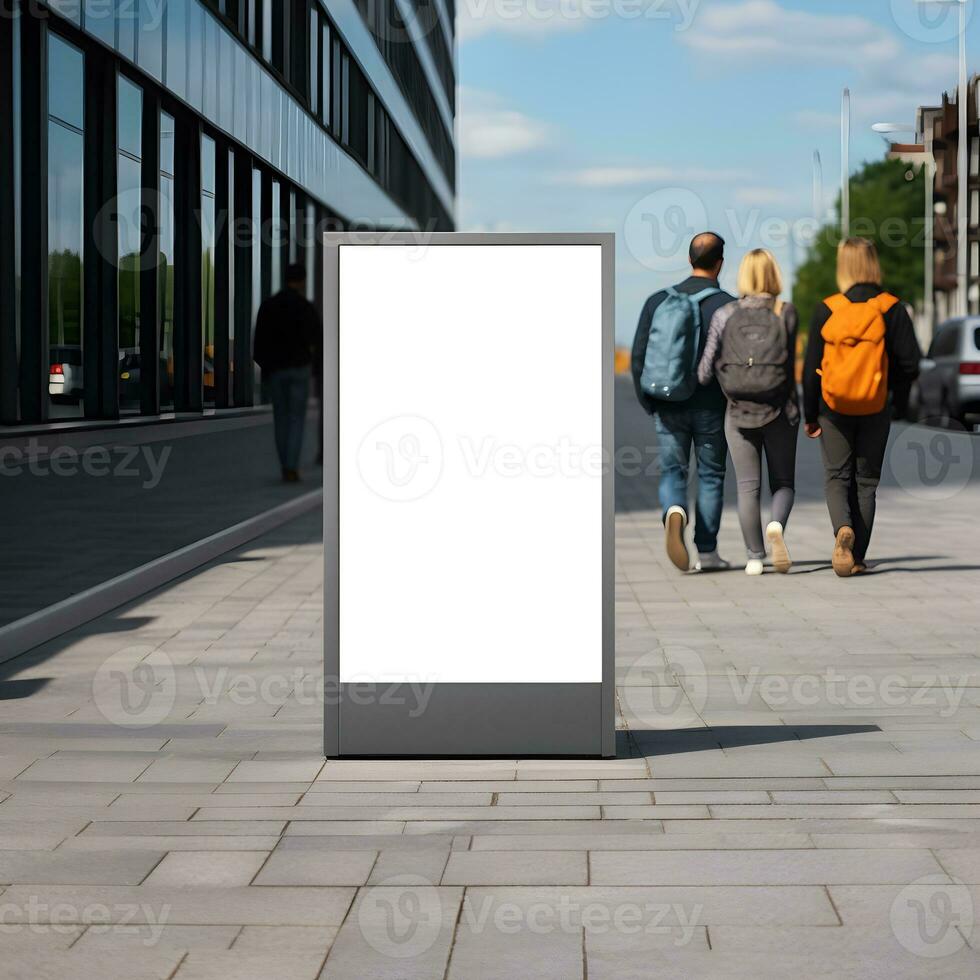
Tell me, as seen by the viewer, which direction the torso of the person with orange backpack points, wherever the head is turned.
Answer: away from the camera

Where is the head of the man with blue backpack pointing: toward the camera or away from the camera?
away from the camera

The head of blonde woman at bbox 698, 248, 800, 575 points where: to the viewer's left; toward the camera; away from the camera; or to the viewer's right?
away from the camera

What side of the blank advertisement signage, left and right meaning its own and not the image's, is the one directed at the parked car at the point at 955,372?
back

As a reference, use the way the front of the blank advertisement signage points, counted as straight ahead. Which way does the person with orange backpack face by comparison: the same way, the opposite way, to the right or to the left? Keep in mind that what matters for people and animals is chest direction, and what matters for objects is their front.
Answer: the opposite way

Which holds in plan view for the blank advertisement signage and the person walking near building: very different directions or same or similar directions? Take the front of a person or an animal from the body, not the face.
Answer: very different directions

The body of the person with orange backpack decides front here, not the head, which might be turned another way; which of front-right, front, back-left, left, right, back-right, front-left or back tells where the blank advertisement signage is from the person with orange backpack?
back

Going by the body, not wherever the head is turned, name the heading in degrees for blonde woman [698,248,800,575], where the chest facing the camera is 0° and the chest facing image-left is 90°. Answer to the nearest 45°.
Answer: approximately 180°

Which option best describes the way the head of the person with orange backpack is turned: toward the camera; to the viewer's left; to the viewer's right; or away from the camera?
away from the camera

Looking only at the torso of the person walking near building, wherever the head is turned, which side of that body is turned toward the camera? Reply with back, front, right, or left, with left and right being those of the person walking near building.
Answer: back

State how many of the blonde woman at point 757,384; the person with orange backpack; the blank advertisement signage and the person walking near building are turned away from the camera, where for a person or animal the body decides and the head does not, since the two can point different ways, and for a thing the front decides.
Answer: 3
